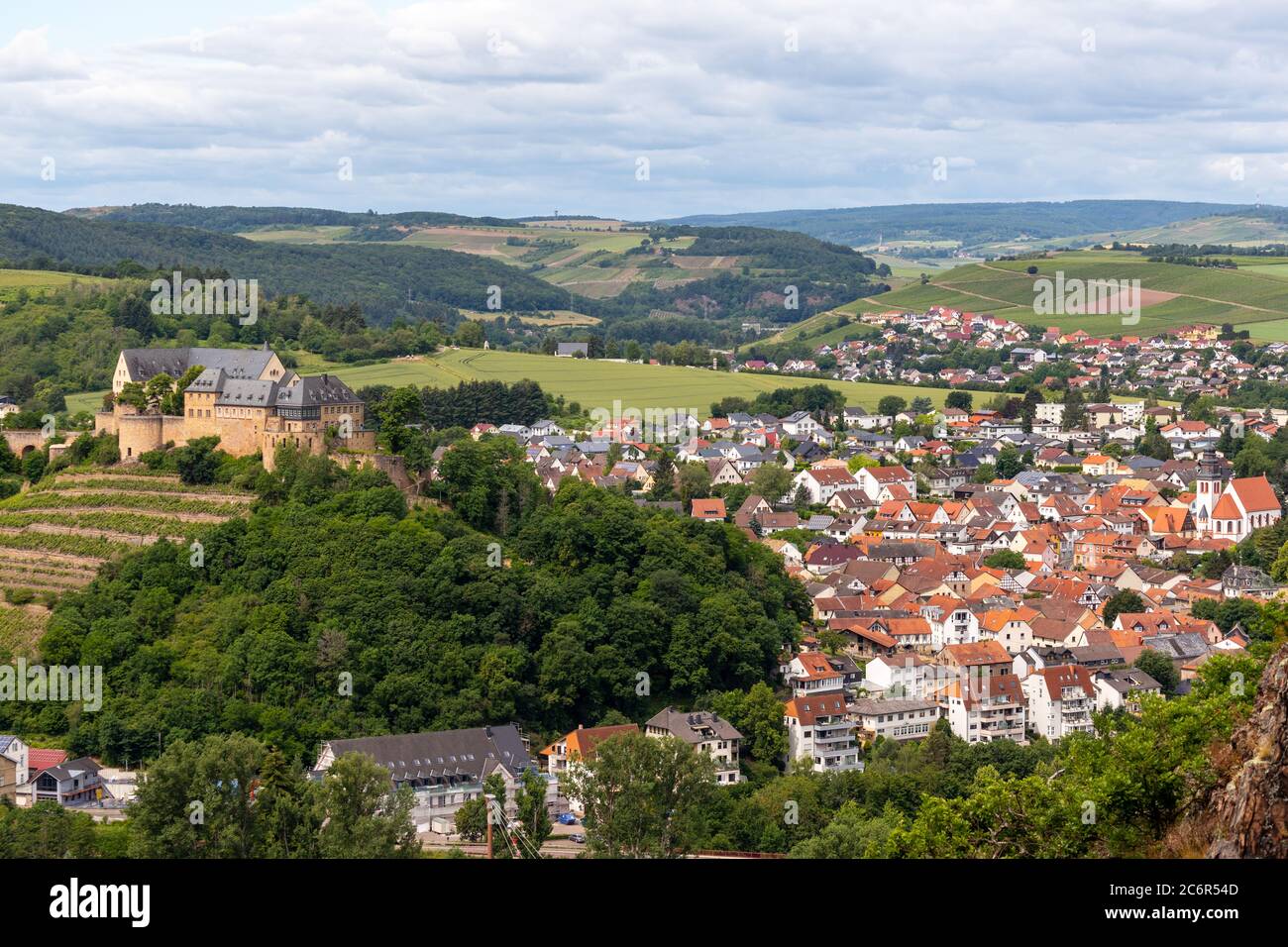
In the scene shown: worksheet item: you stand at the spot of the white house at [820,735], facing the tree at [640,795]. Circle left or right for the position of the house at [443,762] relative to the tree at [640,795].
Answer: right

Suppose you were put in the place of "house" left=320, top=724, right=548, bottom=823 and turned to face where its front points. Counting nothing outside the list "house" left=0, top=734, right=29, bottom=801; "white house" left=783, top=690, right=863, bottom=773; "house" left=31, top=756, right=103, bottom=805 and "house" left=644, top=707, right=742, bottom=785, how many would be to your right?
2

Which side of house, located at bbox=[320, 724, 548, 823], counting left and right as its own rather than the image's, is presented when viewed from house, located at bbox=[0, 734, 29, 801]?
right

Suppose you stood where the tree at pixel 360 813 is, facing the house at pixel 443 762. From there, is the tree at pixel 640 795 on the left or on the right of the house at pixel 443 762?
right

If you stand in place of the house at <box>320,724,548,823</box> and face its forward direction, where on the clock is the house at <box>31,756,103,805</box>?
the house at <box>31,756,103,805</box> is roughly at 3 o'clock from the house at <box>320,724,548,823</box>.

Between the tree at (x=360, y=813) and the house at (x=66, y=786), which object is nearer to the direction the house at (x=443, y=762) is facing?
the tree

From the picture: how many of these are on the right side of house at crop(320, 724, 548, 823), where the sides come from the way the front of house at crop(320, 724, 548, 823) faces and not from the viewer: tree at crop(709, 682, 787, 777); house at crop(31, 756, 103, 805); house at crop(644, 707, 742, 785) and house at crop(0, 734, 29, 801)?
2

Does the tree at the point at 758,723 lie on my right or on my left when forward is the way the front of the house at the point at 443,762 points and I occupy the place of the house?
on my left

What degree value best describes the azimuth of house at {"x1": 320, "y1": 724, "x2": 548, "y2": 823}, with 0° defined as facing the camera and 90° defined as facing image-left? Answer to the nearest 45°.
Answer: approximately 0°
